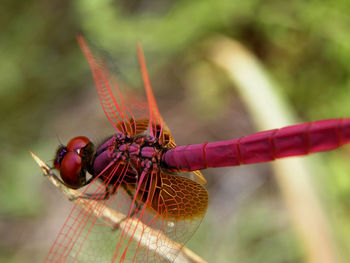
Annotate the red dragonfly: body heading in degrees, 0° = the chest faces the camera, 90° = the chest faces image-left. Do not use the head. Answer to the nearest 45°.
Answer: approximately 90°
